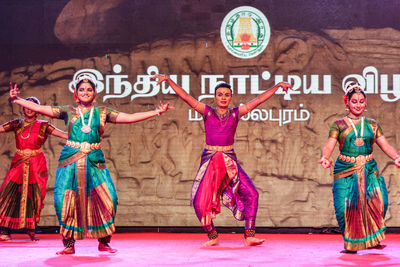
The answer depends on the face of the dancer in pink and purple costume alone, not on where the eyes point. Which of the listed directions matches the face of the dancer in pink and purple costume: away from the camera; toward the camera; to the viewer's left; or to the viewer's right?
toward the camera

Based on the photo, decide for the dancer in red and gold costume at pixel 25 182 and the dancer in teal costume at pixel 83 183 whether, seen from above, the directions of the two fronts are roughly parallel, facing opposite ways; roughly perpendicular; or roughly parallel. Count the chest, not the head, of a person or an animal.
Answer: roughly parallel

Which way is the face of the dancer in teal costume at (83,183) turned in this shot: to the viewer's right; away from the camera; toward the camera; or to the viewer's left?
toward the camera

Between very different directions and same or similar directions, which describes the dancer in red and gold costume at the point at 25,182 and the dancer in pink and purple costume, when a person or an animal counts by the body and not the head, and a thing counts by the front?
same or similar directions

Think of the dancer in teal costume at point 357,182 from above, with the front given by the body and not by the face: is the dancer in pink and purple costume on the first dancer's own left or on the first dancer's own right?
on the first dancer's own right

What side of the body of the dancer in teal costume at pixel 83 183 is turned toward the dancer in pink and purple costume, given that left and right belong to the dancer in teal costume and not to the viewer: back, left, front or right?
left

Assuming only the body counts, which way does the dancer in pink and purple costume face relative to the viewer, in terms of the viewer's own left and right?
facing the viewer

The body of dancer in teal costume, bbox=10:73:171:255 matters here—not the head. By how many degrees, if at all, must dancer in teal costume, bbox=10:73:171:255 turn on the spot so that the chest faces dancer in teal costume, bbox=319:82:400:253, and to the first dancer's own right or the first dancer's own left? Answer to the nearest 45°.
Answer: approximately 90° to the first dancer's own left

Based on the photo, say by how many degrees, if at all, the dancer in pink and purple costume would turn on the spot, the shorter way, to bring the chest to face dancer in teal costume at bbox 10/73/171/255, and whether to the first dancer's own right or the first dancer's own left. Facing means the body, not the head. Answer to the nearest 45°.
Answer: approximately 45° to the first dancer's own right

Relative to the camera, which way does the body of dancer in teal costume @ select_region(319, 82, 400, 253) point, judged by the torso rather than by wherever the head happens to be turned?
toward the camera

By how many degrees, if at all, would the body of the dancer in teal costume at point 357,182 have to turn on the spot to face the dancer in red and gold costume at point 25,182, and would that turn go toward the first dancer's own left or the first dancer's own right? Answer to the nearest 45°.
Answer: approximately 90° to the first dancer's own right

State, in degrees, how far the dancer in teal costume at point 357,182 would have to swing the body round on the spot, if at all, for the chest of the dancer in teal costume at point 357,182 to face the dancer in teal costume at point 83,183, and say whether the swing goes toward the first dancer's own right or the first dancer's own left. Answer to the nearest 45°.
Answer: approximately 90° to the first dancer's own right

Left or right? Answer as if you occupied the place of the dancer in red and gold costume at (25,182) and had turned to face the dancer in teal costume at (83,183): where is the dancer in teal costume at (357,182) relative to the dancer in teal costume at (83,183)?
left
